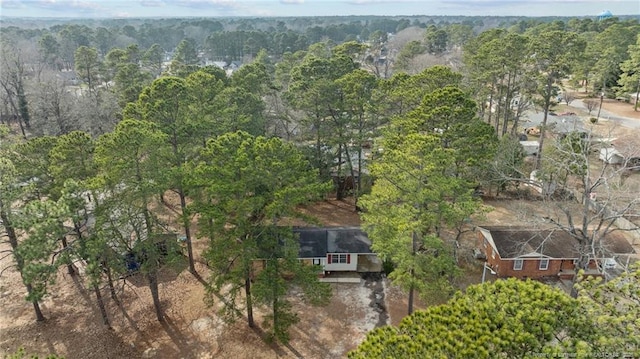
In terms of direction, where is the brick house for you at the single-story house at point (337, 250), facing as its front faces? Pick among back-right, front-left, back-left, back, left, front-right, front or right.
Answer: left

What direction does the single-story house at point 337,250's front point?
toward the camera

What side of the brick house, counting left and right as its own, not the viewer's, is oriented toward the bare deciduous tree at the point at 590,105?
back

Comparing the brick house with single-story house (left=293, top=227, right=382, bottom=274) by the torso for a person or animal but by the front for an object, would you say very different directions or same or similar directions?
same or similar directions

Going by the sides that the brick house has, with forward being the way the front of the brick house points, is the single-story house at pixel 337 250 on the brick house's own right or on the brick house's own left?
on the brick house's own right

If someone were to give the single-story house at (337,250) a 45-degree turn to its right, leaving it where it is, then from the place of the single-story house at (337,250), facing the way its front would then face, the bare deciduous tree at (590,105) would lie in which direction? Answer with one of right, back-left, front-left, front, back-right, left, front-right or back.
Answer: back

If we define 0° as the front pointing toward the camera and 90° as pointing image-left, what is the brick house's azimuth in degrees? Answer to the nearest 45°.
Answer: approximately 0°

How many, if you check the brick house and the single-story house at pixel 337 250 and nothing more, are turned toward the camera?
2
